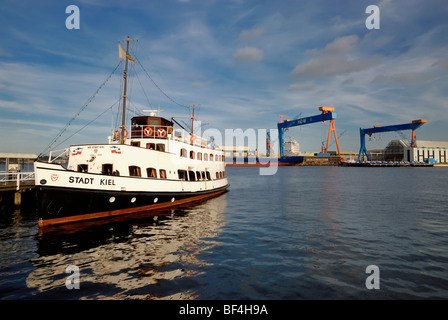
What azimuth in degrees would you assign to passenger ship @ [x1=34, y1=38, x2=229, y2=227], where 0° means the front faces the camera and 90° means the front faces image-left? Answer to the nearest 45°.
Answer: approximately 45°
